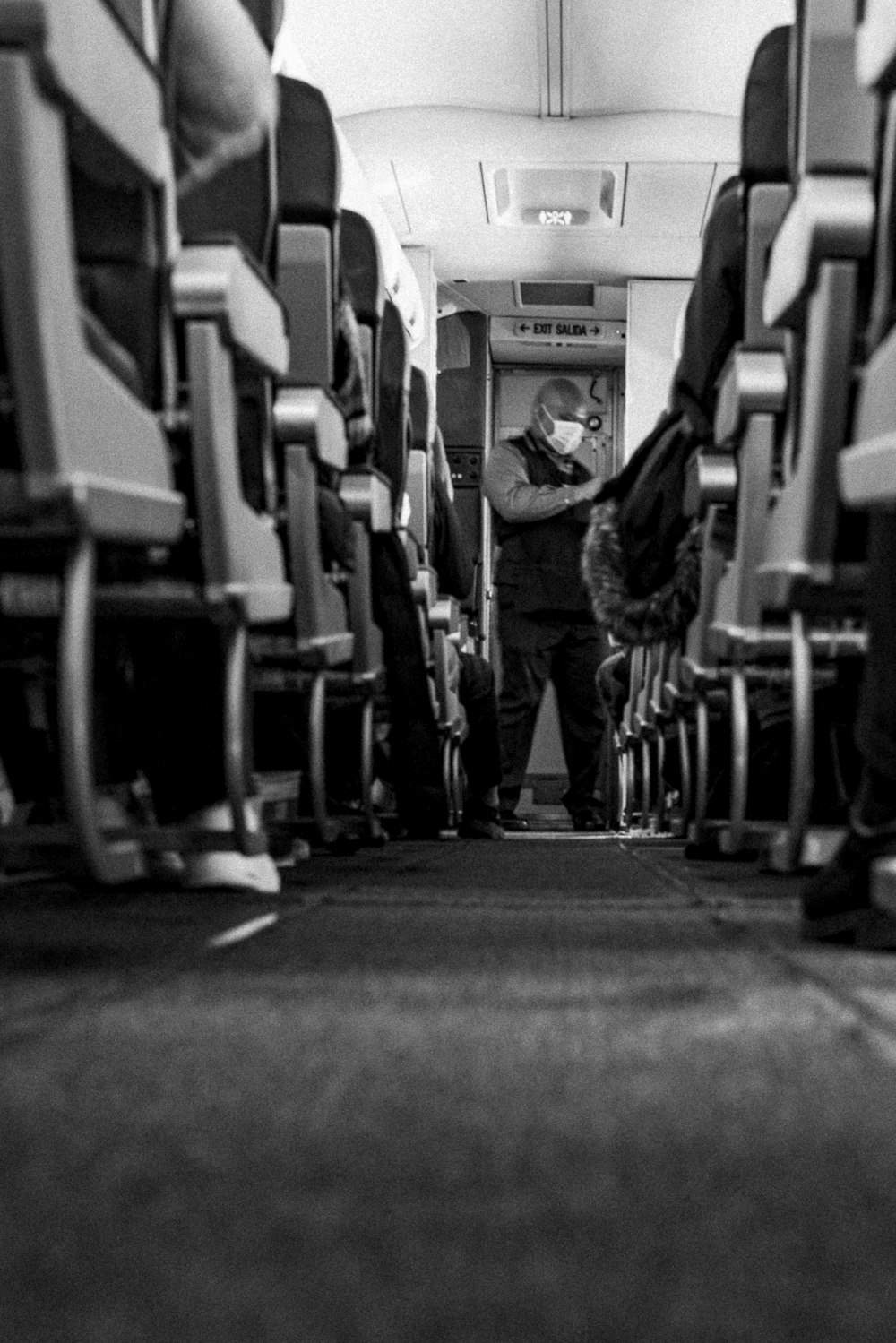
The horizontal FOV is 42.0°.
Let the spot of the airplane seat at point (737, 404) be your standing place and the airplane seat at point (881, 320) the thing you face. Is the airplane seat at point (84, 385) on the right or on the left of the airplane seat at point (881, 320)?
right

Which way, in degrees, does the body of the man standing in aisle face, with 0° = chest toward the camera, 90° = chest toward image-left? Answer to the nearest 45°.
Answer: approximately 315°

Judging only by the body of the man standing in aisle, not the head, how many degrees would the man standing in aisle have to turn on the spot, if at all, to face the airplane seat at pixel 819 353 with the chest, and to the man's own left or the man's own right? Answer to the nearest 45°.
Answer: approximately 45° to the man's own right

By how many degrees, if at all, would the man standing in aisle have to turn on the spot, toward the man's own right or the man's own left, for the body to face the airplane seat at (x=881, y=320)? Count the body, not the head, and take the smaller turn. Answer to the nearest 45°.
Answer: approximately 45° to the man's own right

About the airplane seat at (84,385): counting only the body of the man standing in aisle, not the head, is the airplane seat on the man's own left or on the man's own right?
on the man's own right
